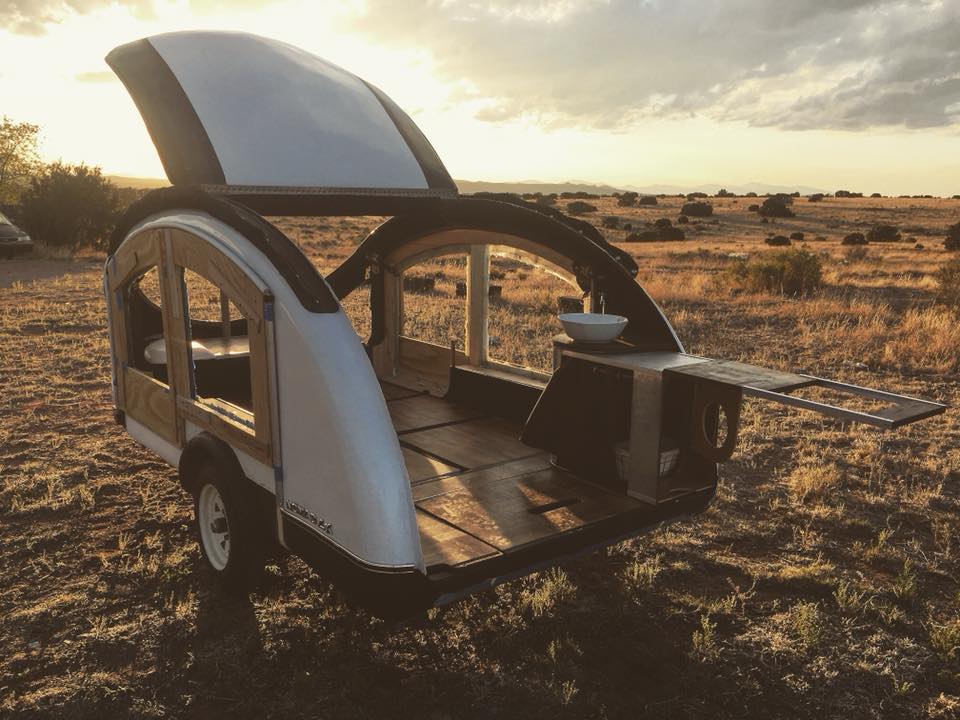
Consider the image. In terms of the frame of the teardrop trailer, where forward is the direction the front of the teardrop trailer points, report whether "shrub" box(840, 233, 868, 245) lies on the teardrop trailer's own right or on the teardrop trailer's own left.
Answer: on the teardrop trailer's own right

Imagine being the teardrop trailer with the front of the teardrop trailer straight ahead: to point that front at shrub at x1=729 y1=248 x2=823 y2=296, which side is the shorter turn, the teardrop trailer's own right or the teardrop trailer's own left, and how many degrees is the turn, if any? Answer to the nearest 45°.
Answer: approximately 90° to the teardrop trailer's own right

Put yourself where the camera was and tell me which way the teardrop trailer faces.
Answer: facing away from the viewer and to the left of the viewer

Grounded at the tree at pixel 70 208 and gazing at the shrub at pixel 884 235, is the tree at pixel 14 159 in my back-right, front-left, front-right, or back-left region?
back-left

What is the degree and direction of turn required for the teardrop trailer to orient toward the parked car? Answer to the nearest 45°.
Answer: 0° — it already faces it

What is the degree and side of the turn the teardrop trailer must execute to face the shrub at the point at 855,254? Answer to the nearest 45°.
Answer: approximately 90° to its right

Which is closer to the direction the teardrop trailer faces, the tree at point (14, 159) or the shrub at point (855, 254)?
the tree

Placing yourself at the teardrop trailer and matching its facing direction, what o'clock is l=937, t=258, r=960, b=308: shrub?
The shrub is roughly at 3 o'clock from the teardrop trailer.

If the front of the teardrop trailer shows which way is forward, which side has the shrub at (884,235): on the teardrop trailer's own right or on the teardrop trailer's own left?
on the teardrop trailer's own right
